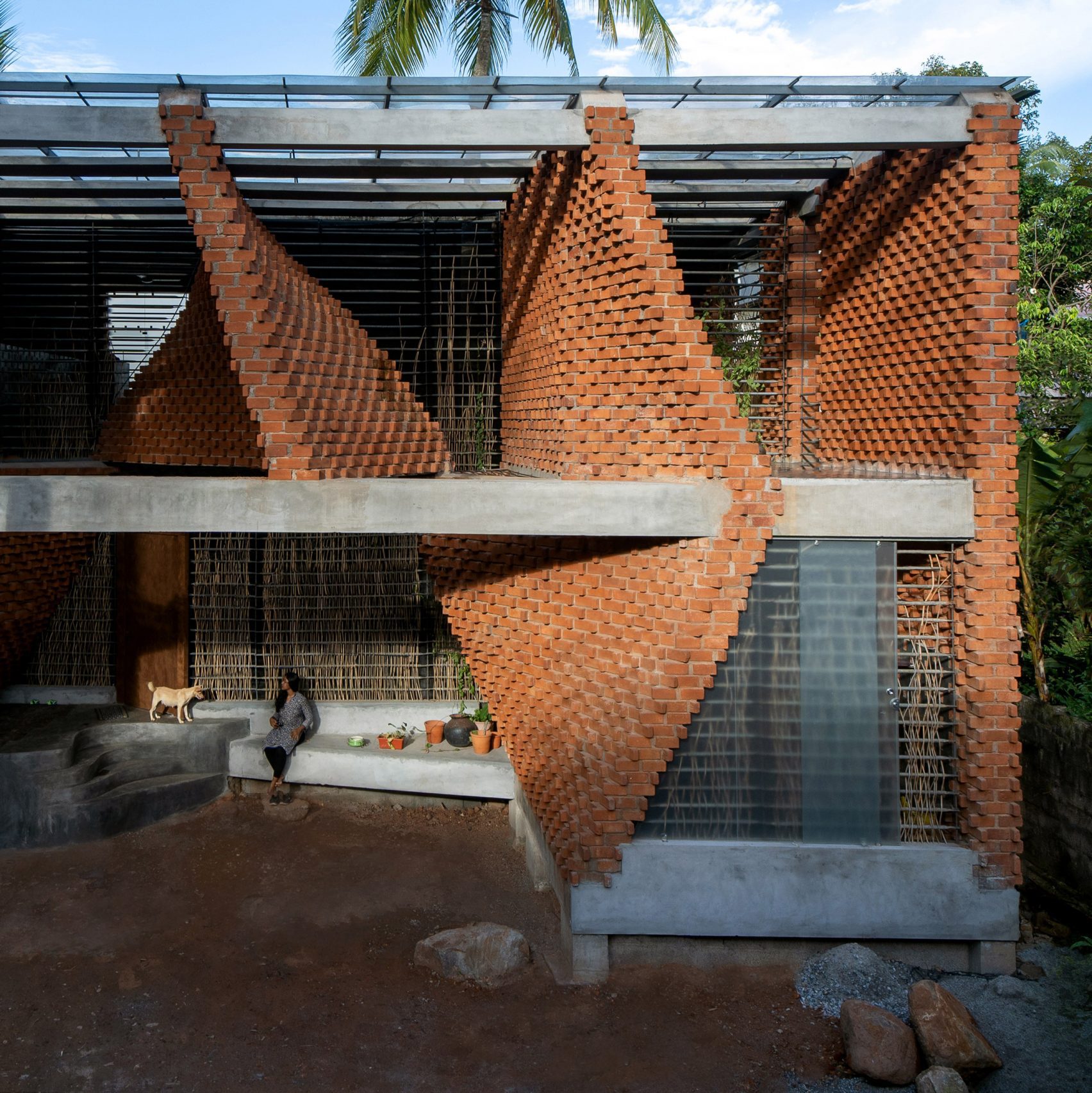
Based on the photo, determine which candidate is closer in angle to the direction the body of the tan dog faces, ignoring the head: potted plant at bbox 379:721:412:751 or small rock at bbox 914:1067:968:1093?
the potted plant

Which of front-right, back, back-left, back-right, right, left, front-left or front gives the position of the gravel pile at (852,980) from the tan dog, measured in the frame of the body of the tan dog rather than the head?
front-right

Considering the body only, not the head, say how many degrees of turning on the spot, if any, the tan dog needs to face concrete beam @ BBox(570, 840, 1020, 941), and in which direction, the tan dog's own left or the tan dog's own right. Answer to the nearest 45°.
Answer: approximately 45° to the tan dog's own right

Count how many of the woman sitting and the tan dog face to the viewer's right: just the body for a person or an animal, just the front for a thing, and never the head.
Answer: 1

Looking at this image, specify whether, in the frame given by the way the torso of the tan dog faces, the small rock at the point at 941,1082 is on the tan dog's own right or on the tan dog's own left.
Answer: on the tan dog's own right

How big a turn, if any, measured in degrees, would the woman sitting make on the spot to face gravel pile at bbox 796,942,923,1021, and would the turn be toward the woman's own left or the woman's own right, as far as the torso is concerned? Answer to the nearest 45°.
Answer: approximately 90° to the woman's own left

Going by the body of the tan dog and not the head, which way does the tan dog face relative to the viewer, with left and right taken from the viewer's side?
facing to the right of the viewer

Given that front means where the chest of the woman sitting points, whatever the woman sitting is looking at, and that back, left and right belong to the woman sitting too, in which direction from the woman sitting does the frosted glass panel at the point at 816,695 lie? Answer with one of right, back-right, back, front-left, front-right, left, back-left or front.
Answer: left

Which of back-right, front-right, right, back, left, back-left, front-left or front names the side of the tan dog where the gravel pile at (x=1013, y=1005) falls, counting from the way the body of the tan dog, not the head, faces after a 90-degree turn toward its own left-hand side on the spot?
back-right

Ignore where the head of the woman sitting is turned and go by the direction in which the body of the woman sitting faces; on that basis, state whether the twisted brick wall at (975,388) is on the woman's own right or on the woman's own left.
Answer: on the woman's own left

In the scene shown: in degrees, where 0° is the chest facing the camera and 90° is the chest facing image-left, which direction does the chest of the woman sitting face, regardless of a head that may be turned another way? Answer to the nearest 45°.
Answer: approximately 45°

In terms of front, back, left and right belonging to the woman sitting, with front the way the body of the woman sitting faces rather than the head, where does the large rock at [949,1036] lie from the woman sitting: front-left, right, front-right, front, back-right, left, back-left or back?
left

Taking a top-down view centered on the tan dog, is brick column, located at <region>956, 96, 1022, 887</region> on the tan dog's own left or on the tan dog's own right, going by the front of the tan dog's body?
on the tan dog's own right

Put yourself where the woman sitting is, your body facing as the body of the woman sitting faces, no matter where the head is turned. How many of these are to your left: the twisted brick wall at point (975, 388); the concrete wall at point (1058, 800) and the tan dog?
2
